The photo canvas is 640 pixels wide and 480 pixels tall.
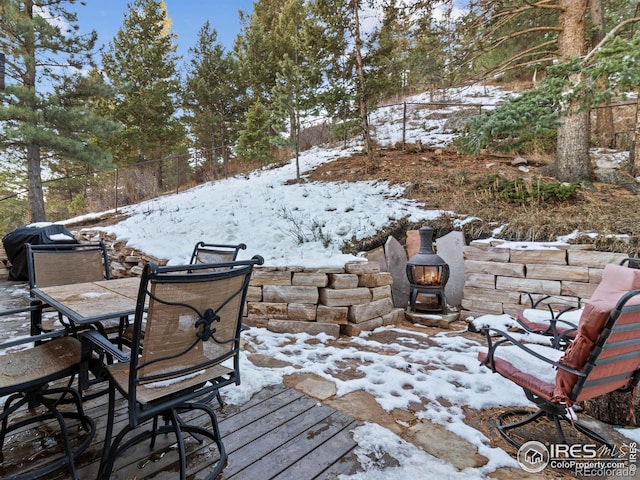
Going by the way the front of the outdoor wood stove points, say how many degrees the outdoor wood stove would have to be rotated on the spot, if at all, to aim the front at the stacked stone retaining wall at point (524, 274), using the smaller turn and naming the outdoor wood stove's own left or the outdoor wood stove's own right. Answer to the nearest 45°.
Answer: approximately 90° to the outdoor wood stove's own left

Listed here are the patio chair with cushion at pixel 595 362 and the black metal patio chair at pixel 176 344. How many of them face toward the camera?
0

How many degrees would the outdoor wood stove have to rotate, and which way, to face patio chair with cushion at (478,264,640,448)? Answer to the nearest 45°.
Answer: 0° — it already faces it

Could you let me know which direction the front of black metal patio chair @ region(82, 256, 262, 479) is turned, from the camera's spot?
facing away from the viewer and to the left of the viewer

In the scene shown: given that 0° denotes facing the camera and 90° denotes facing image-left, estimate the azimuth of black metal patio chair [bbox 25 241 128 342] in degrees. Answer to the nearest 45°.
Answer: approximately 315°

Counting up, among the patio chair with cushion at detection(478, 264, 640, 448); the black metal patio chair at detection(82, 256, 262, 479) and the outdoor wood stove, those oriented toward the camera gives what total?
1

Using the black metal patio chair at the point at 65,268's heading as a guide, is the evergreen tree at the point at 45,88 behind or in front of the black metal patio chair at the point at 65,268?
behind

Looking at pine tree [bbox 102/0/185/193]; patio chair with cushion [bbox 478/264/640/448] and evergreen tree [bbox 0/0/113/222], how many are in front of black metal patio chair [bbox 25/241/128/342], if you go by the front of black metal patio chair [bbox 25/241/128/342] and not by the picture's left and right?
1

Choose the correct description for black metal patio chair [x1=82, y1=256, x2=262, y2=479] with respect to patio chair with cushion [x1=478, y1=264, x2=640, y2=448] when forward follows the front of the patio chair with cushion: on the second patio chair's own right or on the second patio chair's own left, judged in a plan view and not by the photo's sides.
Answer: on the second patio chair's own left

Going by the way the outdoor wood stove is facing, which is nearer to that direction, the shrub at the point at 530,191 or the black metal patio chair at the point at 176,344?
the black metal patio chair

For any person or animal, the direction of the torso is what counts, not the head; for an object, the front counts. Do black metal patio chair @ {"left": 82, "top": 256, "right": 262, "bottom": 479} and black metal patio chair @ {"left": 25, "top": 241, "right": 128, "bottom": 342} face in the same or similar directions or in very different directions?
very different directions

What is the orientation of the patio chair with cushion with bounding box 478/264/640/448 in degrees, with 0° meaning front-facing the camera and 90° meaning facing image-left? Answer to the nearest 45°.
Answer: approximately 135°
